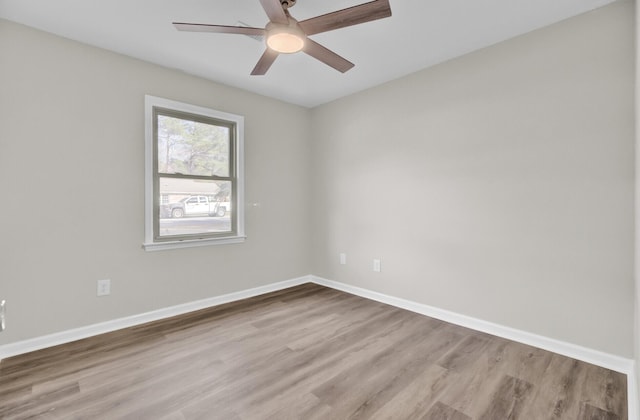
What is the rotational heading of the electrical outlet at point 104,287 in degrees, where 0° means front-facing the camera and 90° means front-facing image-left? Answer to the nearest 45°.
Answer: approximately 0°

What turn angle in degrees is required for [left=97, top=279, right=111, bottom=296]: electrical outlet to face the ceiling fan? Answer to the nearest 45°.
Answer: approximately 45° to its left
